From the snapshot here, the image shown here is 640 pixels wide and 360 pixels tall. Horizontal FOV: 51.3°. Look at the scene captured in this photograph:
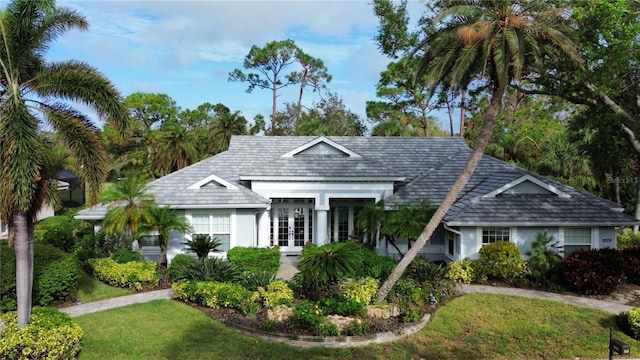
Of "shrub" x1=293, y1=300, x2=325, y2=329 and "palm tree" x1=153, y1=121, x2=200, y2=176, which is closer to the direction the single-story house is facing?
the shrub

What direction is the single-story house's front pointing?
toward the camera

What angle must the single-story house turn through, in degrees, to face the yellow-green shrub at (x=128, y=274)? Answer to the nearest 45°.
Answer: approximately 45° to its right

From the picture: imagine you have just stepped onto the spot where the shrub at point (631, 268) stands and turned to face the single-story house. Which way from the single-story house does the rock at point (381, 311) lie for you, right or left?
left

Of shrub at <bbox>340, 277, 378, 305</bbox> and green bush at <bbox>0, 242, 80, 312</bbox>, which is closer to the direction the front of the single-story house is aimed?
the shrub

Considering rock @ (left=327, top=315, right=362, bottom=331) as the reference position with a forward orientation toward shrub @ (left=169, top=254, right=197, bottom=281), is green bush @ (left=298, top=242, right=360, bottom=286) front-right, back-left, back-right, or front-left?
front-right

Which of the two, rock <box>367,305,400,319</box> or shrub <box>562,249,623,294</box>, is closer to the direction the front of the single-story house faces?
the rock

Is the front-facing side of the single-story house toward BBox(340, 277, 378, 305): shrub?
yes

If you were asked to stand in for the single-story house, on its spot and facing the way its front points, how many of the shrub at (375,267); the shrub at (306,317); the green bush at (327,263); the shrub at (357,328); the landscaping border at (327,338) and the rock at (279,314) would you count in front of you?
6

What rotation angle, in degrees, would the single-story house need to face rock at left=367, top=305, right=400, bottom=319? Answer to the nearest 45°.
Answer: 0° — it already faces it

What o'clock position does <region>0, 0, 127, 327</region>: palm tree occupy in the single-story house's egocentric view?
The palm tree is roughly at 1 o'clock from the single-story house.

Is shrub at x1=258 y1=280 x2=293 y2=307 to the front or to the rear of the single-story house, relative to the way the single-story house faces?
to the front

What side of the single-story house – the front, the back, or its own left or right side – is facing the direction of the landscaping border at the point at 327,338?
front
